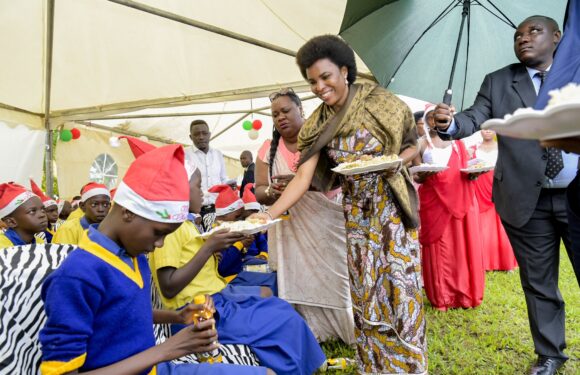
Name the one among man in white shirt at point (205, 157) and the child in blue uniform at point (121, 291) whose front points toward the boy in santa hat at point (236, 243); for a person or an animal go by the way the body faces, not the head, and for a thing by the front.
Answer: the man in white shirt

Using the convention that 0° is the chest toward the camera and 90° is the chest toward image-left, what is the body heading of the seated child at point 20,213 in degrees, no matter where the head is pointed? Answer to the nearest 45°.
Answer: approximately 315°

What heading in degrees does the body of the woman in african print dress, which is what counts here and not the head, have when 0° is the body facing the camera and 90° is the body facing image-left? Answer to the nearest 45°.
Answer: approximately 45°

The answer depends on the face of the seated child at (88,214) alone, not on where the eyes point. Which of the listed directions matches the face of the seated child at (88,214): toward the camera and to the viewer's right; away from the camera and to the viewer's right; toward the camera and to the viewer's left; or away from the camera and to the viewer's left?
toward the camera and to the viewer's right

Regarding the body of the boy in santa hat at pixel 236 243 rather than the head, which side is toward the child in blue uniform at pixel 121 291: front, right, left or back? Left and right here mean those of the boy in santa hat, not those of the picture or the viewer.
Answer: right
